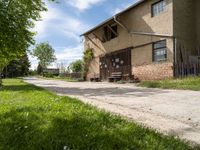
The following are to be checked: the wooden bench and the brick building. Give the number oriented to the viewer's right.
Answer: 0

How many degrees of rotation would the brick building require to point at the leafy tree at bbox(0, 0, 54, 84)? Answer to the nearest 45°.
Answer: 0° — it already faces it

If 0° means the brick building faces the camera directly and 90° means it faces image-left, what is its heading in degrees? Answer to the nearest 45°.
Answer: approximately 45°

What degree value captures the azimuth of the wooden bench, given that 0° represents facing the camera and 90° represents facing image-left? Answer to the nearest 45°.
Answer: approximately 45°

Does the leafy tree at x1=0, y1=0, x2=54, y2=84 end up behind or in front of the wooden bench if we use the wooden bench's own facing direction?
in front
